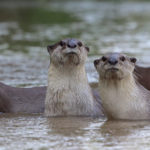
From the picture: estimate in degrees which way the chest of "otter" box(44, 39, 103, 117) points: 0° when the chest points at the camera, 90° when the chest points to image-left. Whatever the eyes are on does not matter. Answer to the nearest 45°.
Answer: approximately 0°
